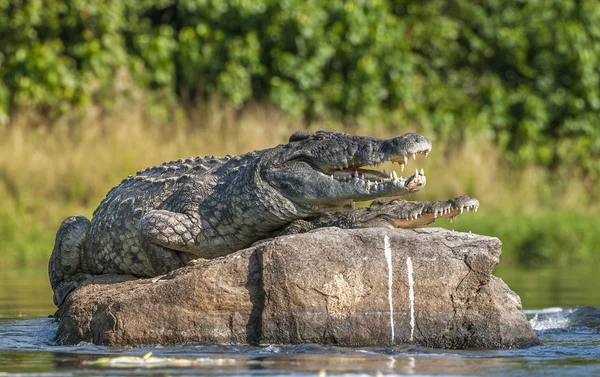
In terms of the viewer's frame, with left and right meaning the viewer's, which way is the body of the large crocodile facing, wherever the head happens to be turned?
facing to the right of the viewer
